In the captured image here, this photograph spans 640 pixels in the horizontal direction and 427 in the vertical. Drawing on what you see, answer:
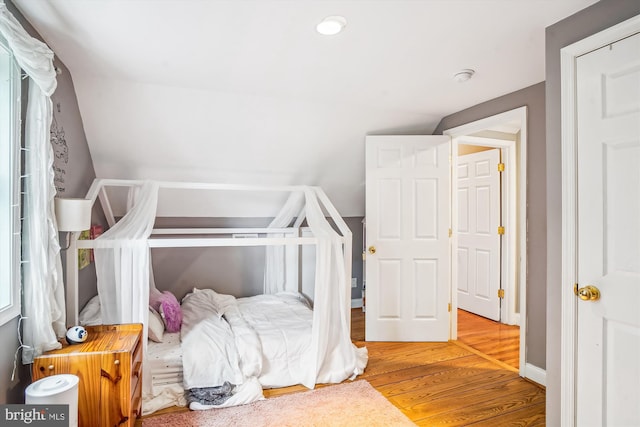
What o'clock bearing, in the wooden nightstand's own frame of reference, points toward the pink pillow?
The pink pillow is roughly at 10 o'clock from the wooden nightstand.

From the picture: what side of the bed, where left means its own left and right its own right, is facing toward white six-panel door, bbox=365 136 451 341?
front

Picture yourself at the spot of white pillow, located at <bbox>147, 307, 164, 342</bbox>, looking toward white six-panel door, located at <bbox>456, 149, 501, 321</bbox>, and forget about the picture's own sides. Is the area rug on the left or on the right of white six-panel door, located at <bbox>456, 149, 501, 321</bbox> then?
right

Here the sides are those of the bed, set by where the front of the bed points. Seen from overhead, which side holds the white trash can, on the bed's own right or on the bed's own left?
on the bed's own right

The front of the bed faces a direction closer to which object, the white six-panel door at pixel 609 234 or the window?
the white six-panel door

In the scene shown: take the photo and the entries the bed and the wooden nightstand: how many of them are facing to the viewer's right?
2

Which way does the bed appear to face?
to the viewer's right

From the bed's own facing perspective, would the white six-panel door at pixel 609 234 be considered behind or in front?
in front

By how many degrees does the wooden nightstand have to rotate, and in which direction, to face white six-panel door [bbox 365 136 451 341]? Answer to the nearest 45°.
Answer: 0° — it already faces it

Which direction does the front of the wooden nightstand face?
to the viewer's right
